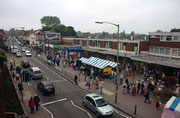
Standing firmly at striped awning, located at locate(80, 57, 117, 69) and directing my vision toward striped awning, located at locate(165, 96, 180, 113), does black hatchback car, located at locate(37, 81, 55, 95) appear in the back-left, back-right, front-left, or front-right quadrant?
front-right

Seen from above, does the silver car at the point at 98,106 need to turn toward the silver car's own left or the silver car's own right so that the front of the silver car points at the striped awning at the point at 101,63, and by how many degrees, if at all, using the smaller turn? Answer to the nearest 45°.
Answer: approximately 135° to the silver car's own left

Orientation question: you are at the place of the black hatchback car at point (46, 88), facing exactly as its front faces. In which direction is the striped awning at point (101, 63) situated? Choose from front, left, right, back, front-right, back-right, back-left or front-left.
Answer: right

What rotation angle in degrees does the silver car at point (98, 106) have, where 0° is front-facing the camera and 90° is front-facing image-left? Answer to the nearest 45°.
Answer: approximately 315°

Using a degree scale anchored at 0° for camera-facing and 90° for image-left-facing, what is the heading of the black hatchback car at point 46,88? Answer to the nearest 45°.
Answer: approximately 135°

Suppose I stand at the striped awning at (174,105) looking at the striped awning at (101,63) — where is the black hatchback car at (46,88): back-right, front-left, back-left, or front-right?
front-left

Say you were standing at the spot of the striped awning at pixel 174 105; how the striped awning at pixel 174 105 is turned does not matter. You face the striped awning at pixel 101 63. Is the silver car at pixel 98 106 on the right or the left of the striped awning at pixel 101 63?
left

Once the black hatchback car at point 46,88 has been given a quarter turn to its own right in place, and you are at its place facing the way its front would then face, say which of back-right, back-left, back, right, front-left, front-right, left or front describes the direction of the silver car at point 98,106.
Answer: right
